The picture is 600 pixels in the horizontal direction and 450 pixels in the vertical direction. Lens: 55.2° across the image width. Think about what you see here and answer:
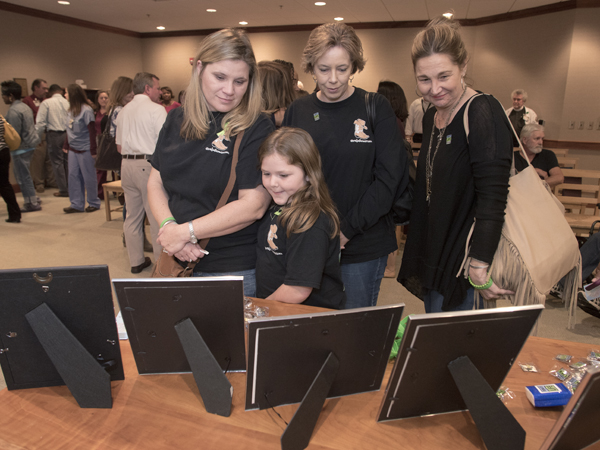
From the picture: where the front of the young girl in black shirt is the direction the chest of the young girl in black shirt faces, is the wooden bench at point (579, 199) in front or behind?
behind

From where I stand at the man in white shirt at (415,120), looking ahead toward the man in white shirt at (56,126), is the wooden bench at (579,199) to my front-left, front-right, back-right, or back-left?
back-left

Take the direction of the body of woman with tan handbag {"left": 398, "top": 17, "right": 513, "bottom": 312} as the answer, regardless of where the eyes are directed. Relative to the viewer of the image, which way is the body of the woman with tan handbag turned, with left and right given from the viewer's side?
facing the viewer and to the left of the viewer

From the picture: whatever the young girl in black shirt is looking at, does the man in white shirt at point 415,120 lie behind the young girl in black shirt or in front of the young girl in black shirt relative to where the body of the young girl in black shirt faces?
behind

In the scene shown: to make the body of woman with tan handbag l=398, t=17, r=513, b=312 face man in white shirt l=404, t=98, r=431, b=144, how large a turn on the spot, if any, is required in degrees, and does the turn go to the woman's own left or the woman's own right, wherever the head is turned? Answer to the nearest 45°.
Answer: approximately 135° to the woman's own right

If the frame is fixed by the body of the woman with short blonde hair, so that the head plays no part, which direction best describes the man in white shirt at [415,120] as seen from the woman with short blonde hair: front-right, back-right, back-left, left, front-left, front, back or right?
back

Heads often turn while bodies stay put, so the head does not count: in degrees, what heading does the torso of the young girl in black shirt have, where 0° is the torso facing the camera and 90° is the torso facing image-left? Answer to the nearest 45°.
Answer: approximately 45°

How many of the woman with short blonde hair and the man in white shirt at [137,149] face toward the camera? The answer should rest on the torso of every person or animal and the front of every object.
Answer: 1

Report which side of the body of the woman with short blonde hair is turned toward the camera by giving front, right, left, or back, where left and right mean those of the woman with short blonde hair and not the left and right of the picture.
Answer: front

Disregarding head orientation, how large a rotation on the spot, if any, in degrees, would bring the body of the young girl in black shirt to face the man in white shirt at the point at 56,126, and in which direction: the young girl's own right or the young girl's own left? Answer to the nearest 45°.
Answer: approximately 90° to the young girl's own right

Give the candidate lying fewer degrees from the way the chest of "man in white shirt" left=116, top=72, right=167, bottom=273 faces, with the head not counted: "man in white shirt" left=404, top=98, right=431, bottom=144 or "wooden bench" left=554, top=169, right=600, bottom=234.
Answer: the man in white shirt

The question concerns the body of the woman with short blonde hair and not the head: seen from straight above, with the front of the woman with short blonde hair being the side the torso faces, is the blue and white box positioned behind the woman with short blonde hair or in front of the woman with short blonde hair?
in front

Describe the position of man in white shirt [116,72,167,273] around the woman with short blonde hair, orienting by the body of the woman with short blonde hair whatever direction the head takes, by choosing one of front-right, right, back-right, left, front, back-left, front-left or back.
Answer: back-right
